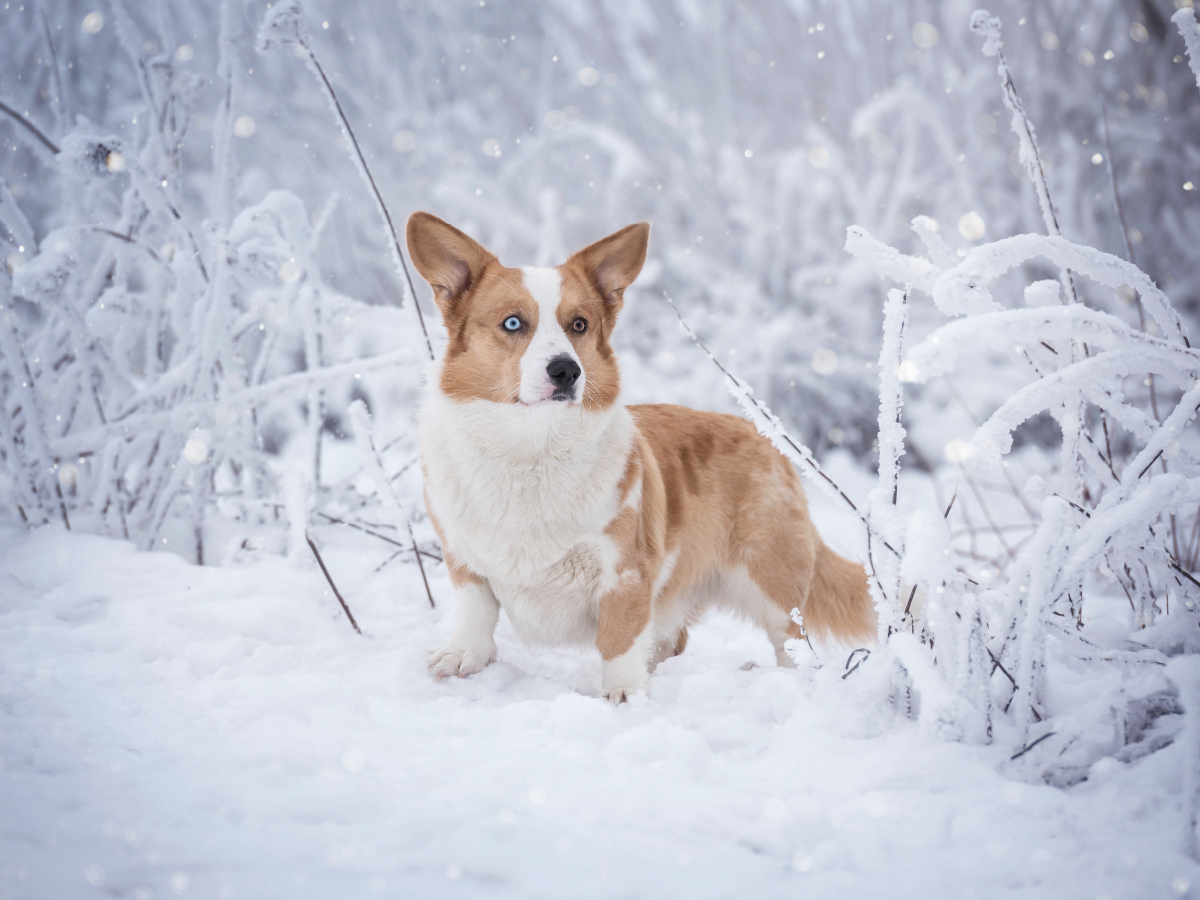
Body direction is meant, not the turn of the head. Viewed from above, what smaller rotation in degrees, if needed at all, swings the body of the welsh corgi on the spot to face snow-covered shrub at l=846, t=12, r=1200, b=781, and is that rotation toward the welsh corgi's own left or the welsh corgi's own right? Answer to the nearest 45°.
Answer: approximately 90° to the welsh corgi's own left

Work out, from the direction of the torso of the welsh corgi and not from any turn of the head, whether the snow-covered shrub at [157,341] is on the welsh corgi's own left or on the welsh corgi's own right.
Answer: on the welsh corgi's own right

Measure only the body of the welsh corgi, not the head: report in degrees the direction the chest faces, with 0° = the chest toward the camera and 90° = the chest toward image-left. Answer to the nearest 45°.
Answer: approximately 45°

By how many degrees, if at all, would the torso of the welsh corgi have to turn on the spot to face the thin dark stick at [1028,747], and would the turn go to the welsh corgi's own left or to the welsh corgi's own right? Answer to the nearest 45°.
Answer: approximately 90° to the welsh corgi's own left
